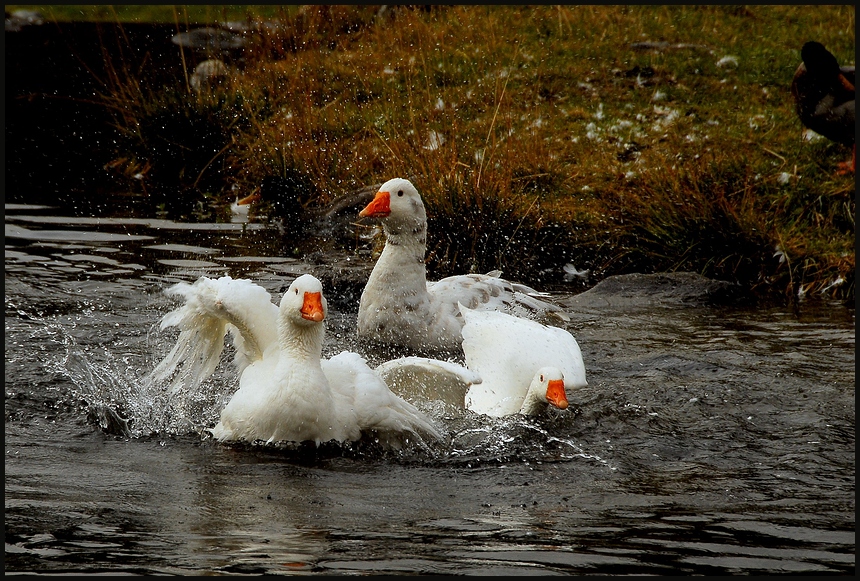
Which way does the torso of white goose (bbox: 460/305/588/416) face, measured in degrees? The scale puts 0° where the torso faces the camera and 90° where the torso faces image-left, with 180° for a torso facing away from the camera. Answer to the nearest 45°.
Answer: approximately 315°

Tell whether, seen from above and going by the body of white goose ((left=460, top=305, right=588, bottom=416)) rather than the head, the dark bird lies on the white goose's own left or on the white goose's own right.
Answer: on the white goose's own left

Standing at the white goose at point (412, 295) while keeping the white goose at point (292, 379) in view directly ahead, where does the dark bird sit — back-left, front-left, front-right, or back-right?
back-left

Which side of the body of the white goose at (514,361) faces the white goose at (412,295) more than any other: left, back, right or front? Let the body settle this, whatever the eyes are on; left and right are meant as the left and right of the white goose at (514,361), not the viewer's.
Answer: back

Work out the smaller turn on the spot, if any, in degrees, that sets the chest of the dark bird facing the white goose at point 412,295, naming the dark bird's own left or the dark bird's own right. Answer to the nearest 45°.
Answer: approximately 45° to the dark bird's own left

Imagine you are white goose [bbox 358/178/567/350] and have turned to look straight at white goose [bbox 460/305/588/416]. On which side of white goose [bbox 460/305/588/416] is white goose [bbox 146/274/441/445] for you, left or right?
right

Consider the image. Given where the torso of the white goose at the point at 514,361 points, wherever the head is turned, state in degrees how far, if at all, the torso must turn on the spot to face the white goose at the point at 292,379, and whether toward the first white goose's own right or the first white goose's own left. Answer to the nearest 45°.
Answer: approximately 90° to the first white goose's own right
